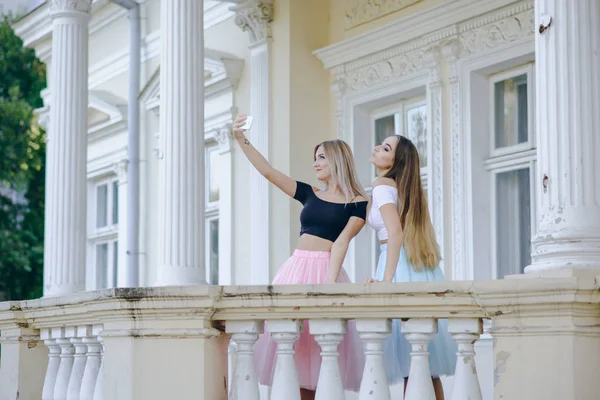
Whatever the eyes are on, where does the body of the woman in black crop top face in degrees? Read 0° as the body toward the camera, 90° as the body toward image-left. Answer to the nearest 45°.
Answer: approximately 45°

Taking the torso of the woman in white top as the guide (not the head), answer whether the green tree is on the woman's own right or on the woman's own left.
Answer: on the woman's own right

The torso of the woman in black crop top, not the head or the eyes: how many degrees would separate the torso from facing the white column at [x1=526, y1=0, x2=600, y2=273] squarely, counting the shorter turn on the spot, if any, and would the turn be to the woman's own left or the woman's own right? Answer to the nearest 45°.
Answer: approximately 90° to the woman's own left

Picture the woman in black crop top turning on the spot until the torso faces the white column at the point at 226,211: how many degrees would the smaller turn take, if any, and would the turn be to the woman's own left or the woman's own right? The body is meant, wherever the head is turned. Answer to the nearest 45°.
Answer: approximately 135° to the woman's own right

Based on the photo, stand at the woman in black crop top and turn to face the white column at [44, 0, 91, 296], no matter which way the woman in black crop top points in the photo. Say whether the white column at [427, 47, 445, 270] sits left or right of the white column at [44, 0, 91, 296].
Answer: right

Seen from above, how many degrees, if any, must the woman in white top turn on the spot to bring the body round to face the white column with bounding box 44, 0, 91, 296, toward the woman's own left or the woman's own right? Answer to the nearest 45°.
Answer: approximately 45° to the woman's own right

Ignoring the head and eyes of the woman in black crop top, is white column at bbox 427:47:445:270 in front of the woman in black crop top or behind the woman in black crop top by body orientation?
behind

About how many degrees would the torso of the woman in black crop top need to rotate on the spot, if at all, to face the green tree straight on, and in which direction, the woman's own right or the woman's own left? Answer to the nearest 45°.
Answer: approximately 135° to the woman's own right

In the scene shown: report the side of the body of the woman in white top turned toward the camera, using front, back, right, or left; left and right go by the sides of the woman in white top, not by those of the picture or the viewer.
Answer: left
